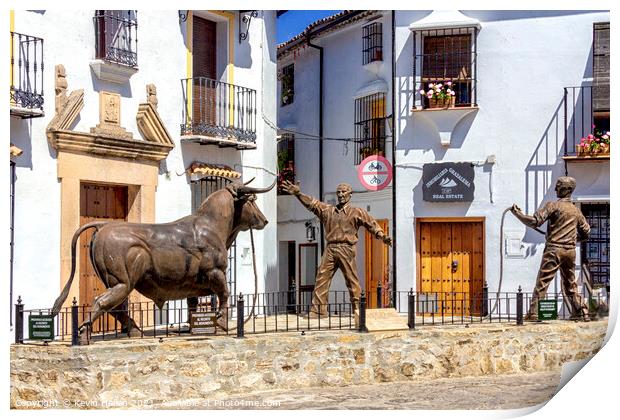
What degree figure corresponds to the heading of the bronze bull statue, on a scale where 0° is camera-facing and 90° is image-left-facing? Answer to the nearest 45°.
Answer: approximately 270°

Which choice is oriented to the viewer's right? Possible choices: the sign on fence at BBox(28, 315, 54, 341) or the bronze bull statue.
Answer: the bronze bull statue

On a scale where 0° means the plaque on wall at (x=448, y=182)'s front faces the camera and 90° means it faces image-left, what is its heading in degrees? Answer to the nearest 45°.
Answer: approximately 0°

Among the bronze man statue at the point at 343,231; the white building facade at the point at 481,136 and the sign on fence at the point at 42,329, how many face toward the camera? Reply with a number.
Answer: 3

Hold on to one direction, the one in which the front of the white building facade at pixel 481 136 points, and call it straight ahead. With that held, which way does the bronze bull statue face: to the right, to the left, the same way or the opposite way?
to the left

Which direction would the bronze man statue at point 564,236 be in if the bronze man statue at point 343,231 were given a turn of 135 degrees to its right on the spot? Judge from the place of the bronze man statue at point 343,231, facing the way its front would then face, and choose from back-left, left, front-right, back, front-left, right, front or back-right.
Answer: back-right

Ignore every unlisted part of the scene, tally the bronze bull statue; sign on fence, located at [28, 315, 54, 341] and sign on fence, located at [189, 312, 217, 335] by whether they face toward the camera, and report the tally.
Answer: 2

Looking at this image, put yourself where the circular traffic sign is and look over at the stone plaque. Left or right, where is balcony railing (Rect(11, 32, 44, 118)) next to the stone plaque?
right

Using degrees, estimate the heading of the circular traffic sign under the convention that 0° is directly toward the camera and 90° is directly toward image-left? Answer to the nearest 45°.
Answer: approximately 0°

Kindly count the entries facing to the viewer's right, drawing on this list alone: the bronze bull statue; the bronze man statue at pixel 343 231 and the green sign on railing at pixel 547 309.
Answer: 1
